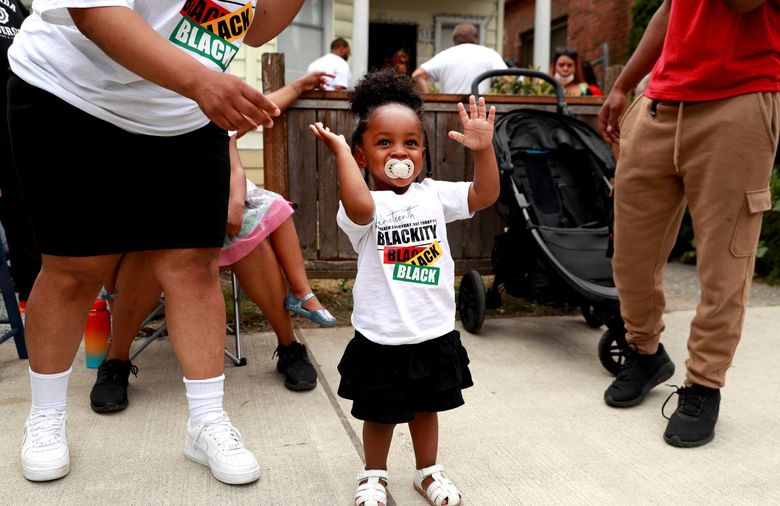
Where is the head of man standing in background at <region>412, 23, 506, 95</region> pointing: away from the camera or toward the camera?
away from the camera

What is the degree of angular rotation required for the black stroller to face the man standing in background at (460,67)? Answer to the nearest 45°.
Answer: approximately 135° to its left

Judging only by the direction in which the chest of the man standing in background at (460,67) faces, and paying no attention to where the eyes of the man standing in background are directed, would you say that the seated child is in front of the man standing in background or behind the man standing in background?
behind

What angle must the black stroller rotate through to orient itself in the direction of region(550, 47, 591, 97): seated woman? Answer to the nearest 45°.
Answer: approximately 135° to its left

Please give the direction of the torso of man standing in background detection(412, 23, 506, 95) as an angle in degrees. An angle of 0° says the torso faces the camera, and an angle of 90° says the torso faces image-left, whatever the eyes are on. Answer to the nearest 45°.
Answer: approximately 180°

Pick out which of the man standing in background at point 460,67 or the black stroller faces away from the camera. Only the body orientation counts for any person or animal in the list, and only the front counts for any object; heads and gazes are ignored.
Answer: the man standing in background
